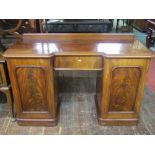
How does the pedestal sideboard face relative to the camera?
toward the camera
